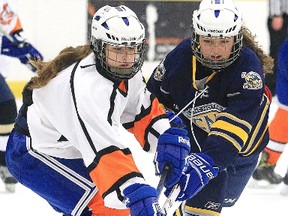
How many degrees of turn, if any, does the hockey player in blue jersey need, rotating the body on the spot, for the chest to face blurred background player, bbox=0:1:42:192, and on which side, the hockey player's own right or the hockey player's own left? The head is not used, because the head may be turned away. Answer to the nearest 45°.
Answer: approximately 135° to the hockey player's own right

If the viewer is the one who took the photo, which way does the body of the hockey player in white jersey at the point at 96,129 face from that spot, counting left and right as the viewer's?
facing the viewer and to the right of the viewer

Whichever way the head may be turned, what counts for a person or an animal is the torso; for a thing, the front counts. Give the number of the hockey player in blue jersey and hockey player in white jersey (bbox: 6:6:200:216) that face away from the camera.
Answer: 0

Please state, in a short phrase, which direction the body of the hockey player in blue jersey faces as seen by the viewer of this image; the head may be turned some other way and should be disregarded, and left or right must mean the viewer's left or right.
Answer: facing the viewer

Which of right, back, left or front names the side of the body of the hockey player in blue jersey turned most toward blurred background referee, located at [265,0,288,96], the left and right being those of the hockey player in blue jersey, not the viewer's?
back

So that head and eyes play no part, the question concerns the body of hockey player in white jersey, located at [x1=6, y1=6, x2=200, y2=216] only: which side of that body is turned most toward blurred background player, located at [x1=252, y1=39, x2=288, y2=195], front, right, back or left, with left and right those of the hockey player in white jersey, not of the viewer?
left

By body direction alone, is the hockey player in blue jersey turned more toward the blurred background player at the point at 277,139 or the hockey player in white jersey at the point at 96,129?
the hockey player in white jersey
